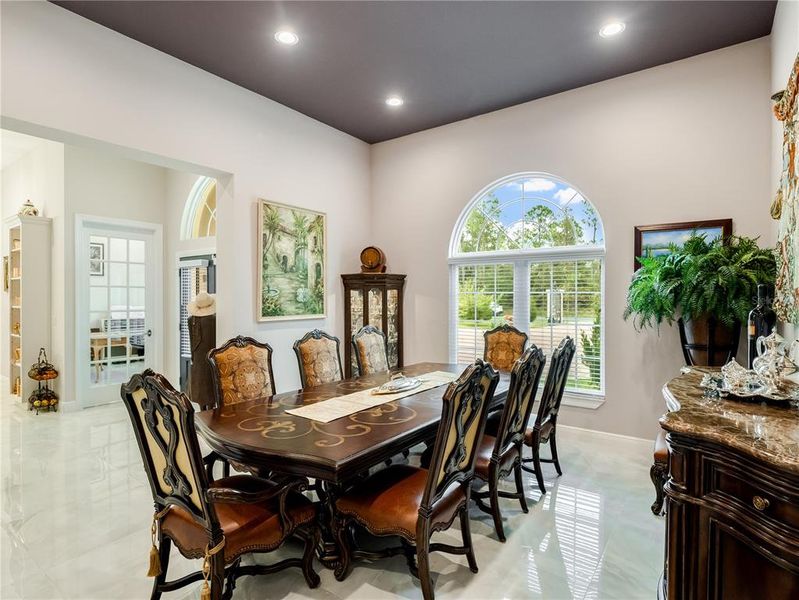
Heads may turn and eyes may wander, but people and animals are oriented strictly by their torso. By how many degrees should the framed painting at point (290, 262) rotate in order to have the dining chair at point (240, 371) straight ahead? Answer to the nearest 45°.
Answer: approximately 45° to its right

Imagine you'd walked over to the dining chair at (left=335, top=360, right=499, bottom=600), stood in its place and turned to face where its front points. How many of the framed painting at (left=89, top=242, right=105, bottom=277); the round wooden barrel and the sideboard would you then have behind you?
1

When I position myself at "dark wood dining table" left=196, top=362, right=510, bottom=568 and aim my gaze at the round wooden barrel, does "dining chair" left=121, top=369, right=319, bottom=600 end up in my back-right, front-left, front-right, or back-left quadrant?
back-left

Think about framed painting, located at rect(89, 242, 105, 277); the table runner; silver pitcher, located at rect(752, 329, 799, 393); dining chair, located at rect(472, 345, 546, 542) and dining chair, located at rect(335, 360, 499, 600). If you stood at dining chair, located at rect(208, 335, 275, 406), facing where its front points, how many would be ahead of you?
4

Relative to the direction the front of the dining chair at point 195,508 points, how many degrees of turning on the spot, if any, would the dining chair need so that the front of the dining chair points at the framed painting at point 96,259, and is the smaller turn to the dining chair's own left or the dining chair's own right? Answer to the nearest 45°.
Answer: approximately 45° to the dining chair's own left

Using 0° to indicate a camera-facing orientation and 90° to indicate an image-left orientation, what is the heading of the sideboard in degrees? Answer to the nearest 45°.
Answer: approximately 45°

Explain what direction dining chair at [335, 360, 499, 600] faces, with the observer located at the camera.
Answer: facing away from the viewer and to the left of the viewer

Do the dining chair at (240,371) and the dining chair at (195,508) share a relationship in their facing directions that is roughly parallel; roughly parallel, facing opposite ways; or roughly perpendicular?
roughly perpendicular

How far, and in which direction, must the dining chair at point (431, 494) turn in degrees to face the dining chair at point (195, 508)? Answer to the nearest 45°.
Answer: approximately 45° to its left
